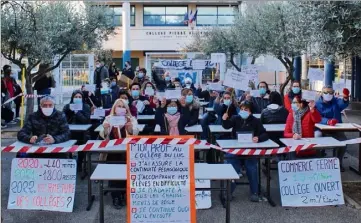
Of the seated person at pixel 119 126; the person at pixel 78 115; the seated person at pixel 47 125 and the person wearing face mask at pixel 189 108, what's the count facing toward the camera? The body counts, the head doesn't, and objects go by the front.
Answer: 4

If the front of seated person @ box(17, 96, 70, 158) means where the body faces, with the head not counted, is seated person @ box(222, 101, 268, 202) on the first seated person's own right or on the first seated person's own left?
on the first seated person's own left

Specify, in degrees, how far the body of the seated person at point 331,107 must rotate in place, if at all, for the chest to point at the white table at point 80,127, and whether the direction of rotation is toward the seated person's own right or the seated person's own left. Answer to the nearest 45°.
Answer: approximately 90° to the seated person's own right

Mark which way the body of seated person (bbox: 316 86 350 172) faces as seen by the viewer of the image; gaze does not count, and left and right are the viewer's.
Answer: facing the viewer

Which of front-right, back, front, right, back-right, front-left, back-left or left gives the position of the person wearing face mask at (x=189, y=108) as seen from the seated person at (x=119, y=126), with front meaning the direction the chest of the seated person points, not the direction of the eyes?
back-left

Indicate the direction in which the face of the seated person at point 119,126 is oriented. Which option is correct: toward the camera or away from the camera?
toward the camera

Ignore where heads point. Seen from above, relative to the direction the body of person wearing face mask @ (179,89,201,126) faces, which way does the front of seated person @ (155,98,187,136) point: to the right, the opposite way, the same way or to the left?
the same way

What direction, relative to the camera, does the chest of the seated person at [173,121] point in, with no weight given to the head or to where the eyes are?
toward the camera

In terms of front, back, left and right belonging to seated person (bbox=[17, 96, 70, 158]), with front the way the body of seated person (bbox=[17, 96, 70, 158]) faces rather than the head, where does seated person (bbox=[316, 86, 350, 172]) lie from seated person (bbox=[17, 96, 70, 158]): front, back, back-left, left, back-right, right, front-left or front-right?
left

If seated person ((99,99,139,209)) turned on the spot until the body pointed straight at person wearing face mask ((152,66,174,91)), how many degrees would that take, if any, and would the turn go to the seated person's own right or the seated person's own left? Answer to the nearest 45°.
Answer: approximately 180°

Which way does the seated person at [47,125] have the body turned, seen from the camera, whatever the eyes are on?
toward the camera

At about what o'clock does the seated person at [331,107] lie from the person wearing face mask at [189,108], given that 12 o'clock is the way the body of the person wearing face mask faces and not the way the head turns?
The seated person is roughly at 9 o'clock from the person wearing face mask.

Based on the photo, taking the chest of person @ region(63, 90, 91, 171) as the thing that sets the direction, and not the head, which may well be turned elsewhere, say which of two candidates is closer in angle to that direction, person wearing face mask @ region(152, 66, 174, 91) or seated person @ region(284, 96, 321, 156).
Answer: the seated person
